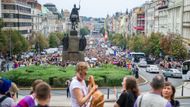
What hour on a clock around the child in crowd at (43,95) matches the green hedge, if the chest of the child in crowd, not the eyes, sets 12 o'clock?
The green hedge is roughly at 12 o'clock from the child in crowd.

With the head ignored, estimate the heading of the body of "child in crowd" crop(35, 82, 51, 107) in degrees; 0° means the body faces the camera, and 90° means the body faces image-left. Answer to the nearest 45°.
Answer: approximately 180°

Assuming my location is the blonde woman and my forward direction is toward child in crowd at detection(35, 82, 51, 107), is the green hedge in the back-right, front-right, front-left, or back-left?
back-right
